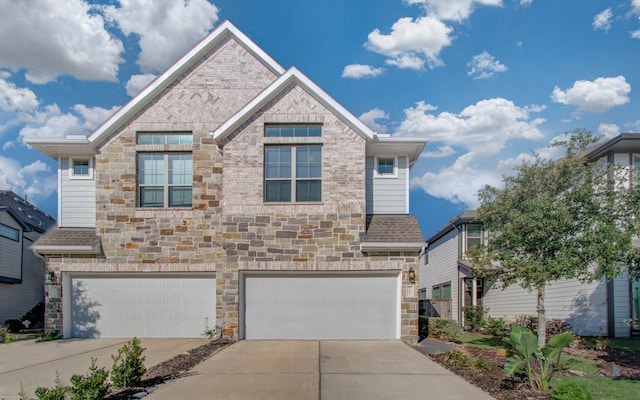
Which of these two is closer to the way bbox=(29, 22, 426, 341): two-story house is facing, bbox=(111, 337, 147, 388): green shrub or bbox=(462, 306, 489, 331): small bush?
the green shrub

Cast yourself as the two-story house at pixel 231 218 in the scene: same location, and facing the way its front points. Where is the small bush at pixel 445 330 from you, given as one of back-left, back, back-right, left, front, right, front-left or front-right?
left

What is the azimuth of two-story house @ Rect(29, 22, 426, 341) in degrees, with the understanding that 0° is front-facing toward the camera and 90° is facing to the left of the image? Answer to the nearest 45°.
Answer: approximately 0°
